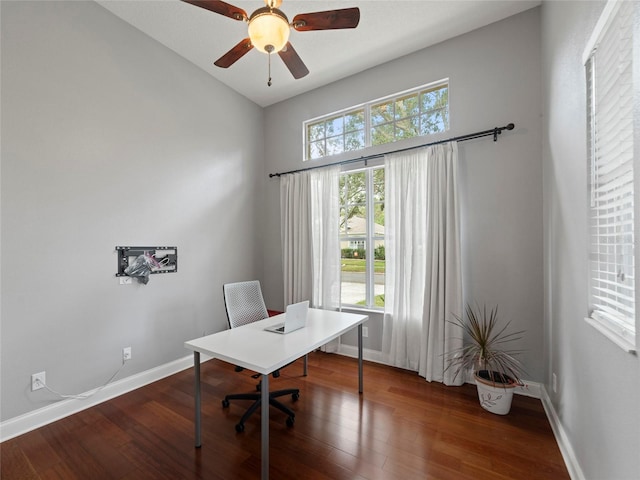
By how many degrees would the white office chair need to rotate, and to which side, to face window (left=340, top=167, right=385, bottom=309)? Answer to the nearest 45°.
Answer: approximately 90° to its left

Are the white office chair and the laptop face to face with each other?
yes

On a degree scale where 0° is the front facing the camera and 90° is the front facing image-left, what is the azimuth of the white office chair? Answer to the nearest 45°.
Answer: approximately 315°

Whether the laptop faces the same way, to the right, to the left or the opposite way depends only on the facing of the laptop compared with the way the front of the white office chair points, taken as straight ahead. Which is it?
the opposite way

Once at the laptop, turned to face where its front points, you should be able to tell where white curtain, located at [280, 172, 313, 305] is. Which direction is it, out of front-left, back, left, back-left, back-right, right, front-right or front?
front-right

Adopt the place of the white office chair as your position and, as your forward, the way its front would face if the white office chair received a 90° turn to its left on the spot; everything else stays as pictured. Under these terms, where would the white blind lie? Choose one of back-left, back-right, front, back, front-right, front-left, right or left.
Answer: right

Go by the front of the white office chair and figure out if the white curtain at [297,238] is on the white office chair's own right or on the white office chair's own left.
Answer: on the white office chair's own left

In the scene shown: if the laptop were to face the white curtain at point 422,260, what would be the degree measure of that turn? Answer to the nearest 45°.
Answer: approximately 90° to its right

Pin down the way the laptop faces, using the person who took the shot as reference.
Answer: facing away from the viewer and to the left of the viewer

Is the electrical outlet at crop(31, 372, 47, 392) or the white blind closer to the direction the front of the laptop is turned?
the electrical outlet
